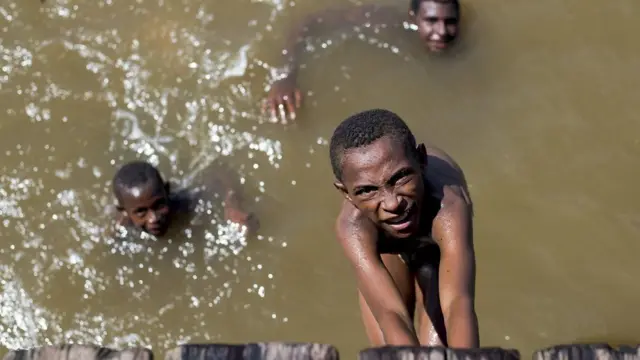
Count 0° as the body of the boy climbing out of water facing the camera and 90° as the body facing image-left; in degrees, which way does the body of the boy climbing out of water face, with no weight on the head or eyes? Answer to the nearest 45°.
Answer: approximately 0°

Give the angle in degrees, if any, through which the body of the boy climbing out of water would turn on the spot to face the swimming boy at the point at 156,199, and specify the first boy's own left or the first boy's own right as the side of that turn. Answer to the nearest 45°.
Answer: approximately 135° to the first boy's own right

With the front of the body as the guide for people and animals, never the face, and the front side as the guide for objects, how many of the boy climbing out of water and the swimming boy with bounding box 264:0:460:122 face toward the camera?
2
